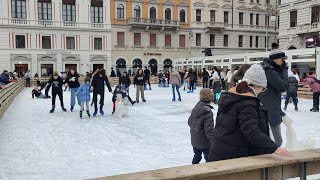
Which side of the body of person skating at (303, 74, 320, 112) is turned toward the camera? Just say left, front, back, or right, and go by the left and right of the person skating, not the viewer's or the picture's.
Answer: left

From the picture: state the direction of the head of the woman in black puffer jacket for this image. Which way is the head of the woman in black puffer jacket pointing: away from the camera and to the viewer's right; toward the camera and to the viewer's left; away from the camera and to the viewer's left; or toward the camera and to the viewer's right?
away from the camera and to the viewer's right

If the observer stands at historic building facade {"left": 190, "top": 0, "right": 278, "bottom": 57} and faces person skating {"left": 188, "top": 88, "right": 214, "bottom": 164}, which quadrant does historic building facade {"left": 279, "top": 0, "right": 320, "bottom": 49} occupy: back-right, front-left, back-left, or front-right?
front-left

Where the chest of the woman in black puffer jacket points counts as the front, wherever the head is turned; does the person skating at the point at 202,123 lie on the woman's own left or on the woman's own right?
on the woman's own left

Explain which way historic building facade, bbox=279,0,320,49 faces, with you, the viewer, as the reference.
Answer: facing the viewer and to the left of the viewer

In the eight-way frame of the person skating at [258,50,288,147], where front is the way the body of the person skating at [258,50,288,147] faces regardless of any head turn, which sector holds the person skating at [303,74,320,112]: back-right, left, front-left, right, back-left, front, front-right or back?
left

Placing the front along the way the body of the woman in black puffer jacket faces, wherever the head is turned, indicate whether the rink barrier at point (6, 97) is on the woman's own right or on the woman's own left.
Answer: on the woman's own left

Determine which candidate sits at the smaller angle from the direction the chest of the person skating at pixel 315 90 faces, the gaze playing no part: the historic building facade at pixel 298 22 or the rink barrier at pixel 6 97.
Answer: the rink barrier

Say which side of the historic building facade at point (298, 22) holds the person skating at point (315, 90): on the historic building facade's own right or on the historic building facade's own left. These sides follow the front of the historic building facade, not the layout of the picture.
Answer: on the historic building facade's own left

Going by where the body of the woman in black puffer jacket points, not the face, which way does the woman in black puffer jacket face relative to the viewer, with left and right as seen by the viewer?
facing away from the viewer and to the right of the viewer

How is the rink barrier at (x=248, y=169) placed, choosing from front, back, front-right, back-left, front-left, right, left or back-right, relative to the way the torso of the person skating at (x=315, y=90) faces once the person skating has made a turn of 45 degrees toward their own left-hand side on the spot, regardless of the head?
front-left

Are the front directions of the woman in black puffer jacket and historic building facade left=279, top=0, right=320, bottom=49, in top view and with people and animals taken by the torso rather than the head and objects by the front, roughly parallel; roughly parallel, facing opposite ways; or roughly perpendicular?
roughly parallel, facing opposite ways

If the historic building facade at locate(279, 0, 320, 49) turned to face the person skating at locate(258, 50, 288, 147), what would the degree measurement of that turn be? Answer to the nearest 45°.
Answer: approximately 45° to its left

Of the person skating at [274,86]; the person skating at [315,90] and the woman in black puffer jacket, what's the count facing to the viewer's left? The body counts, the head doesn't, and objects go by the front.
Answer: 1
